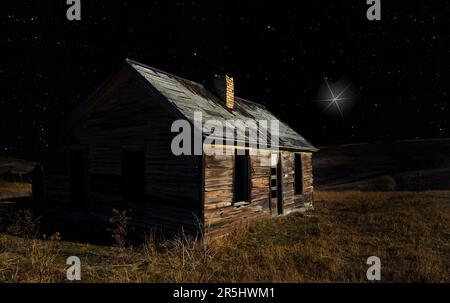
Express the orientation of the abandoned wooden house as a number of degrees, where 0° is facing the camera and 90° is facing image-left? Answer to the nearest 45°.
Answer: approximately 315°
